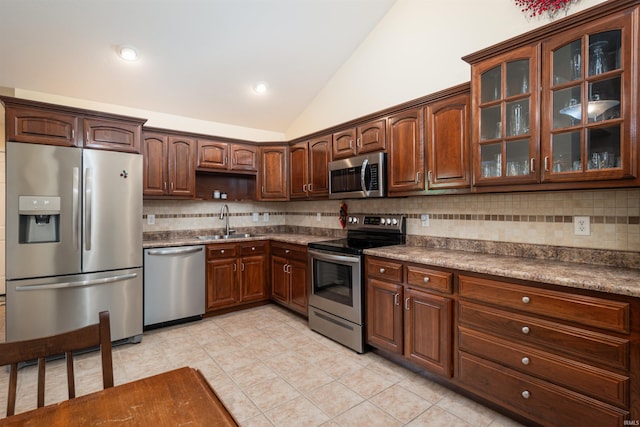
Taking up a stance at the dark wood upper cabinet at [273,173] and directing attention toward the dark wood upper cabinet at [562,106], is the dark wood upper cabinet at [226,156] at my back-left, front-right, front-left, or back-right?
back-right

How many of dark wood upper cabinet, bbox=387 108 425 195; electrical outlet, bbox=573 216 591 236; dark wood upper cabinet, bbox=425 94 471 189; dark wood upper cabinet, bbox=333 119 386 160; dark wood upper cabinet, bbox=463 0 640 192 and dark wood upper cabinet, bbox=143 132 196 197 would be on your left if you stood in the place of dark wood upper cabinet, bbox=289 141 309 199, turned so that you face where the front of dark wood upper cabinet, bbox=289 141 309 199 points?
5

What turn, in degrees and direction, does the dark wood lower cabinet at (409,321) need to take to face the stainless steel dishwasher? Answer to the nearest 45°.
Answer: approximately 45° to its right

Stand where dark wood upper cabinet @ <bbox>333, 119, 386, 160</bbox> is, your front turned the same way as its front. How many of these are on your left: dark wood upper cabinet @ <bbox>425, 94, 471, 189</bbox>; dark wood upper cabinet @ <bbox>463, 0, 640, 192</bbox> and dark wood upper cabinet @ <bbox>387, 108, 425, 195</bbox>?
3
